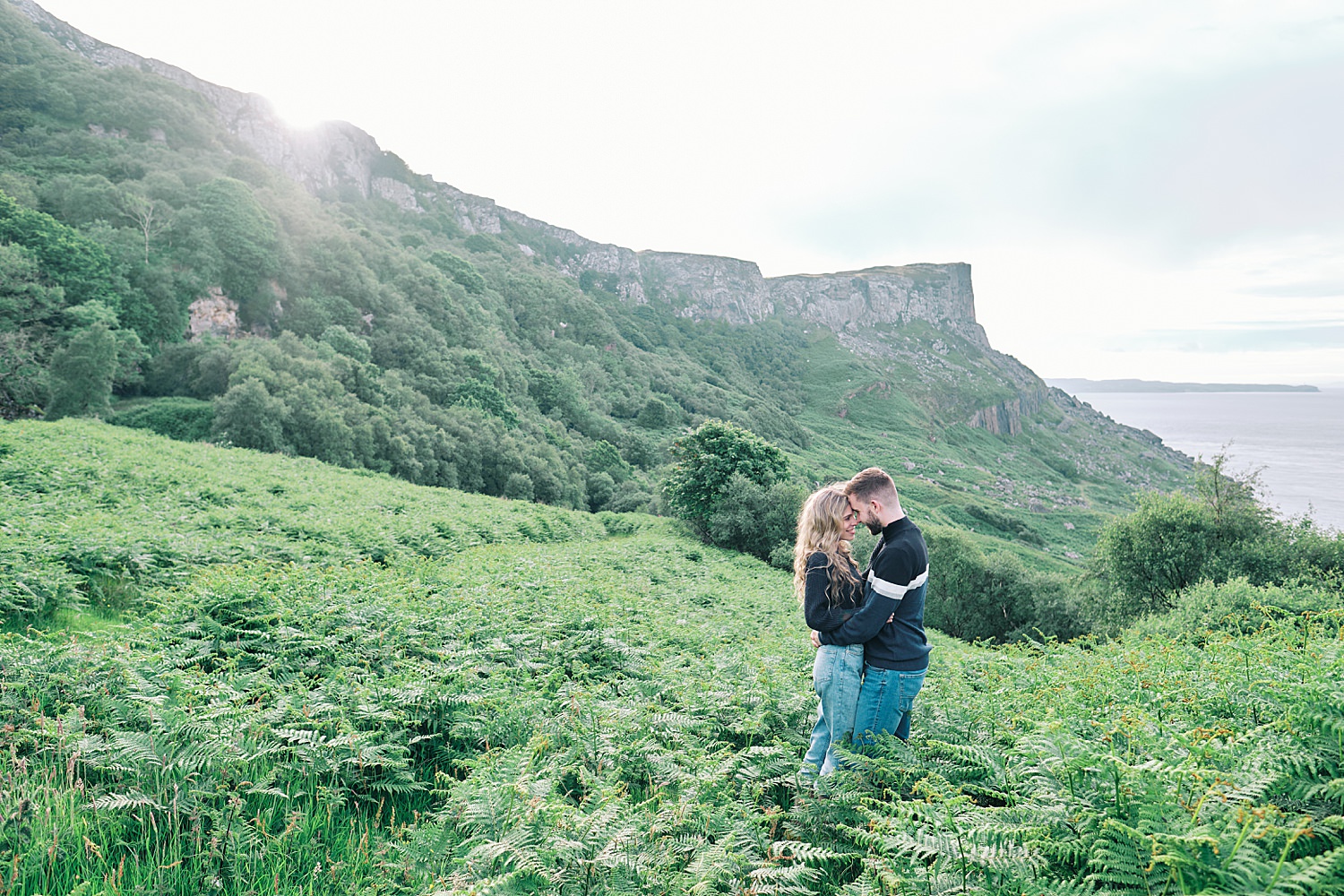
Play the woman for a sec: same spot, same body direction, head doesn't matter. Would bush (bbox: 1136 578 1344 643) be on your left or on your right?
on your left

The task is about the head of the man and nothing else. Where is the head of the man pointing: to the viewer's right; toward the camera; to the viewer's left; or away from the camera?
to the viewer's left

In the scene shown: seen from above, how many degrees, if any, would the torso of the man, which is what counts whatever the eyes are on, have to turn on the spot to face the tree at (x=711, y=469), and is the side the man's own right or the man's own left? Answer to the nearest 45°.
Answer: approximately 90° to the man's own right

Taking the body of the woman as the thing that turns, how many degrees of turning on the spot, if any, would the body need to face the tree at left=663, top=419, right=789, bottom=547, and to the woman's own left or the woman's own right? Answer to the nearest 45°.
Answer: approximately 90° to the woman's own left

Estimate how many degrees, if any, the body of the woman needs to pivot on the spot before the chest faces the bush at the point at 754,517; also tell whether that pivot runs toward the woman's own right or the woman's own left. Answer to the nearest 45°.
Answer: approximately 90° to the woman's own left

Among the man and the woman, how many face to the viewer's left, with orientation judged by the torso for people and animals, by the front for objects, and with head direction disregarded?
1

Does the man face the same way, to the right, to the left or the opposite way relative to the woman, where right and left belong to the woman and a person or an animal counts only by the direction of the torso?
the opposite way

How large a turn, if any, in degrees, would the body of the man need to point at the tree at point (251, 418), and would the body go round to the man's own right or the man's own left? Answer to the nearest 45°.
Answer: approximately 45° to the man's own right

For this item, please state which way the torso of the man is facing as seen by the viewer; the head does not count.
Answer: to the viewer's left

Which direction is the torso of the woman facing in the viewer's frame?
to the viewer's right
